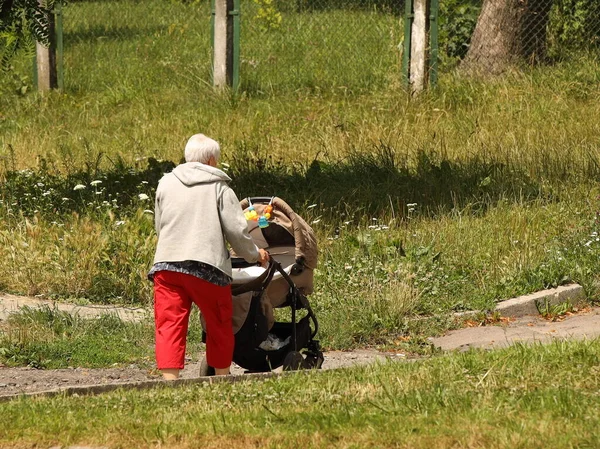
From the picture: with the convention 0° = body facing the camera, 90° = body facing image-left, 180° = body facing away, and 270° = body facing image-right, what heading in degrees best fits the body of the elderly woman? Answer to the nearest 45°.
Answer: approximately 225°

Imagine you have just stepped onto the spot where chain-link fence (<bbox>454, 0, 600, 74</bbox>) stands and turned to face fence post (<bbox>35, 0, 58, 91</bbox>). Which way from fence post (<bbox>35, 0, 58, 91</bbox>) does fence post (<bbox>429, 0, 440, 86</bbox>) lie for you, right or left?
left

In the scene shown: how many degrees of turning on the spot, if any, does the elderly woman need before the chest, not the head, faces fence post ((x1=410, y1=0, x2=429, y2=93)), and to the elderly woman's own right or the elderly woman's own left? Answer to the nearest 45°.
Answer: approximately 45° to the elderly woman's own left

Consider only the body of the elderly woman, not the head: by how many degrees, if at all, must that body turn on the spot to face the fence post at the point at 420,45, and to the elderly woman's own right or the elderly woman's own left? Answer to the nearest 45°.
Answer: approximately 45° to the elderly woman's own left

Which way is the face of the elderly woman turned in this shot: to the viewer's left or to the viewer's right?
to the viewer's right

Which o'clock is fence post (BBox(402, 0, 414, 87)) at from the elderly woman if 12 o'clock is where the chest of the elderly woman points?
The fence post is roughly at 11 o'clock from the elderly woman.

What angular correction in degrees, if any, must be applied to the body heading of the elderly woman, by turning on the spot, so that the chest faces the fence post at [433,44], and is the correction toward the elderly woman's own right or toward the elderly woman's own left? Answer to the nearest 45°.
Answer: approximately 45° to the elderly woman's own left
